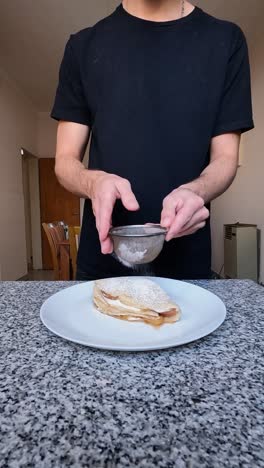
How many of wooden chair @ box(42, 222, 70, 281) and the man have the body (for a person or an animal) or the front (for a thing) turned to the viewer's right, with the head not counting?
1

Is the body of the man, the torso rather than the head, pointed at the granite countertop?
yes

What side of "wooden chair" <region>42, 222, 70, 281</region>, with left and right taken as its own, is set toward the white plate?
right

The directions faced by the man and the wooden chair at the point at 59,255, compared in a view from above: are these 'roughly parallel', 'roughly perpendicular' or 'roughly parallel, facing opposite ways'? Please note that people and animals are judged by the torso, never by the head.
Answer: roughly perpendicular

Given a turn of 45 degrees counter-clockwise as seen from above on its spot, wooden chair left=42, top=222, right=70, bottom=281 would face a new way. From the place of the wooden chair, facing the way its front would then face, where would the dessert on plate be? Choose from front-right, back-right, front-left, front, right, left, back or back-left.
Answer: back-right

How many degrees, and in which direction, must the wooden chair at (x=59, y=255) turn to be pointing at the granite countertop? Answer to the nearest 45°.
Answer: approximately 90° to its right

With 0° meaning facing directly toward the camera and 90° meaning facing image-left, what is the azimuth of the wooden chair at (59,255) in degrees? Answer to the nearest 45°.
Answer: approximately 270°
